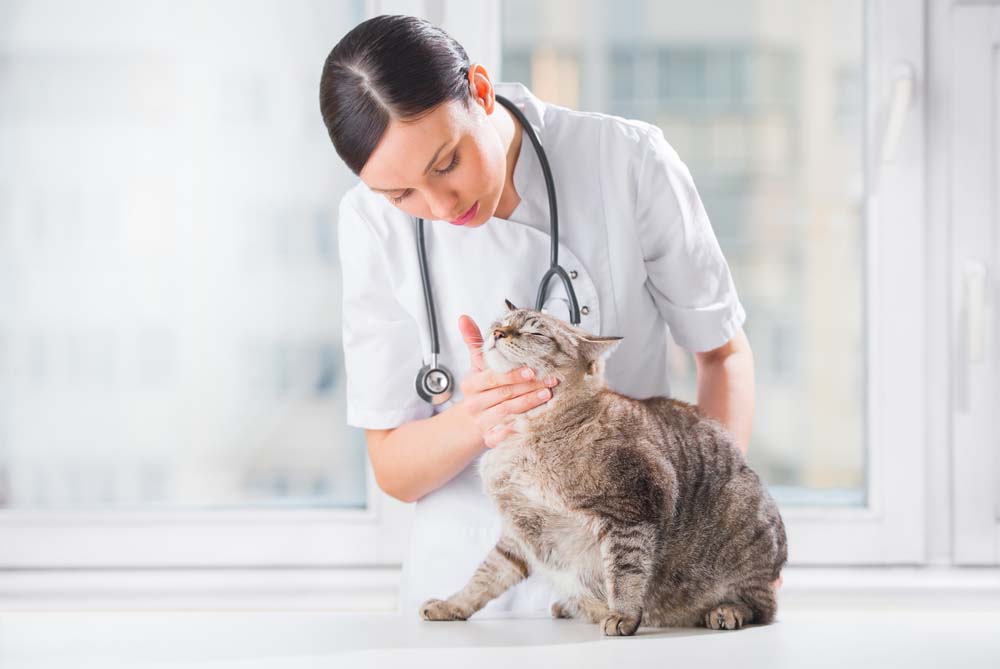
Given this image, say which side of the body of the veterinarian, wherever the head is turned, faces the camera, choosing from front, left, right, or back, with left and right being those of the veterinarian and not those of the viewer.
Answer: front

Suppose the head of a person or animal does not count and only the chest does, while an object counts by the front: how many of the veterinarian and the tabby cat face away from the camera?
0

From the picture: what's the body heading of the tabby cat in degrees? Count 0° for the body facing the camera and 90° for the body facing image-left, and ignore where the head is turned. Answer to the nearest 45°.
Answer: approximately 45°

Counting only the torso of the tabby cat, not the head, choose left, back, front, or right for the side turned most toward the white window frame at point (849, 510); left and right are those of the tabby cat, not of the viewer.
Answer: back

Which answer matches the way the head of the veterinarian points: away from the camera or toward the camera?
toward the camera
